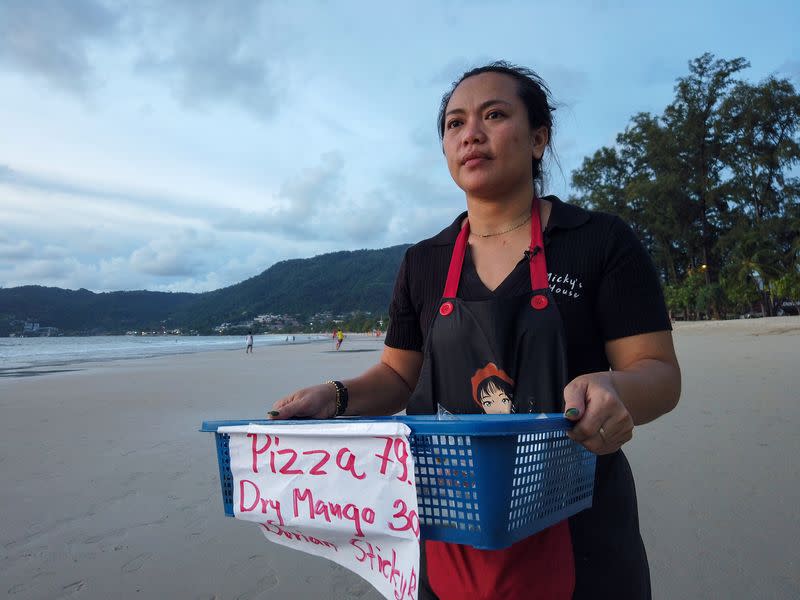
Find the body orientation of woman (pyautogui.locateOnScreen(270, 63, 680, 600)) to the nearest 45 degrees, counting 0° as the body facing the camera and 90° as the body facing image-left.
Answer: approximately 45°

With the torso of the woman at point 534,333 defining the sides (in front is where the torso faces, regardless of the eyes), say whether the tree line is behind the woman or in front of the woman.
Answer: behind

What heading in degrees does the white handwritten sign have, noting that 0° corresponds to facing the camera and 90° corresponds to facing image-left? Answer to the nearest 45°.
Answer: approximately 45°

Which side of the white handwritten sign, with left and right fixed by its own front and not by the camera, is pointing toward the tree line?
back

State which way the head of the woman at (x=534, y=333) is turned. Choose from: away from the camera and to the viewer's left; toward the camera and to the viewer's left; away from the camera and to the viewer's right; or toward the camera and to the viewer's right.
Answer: toward the camera and to the viewer's left
